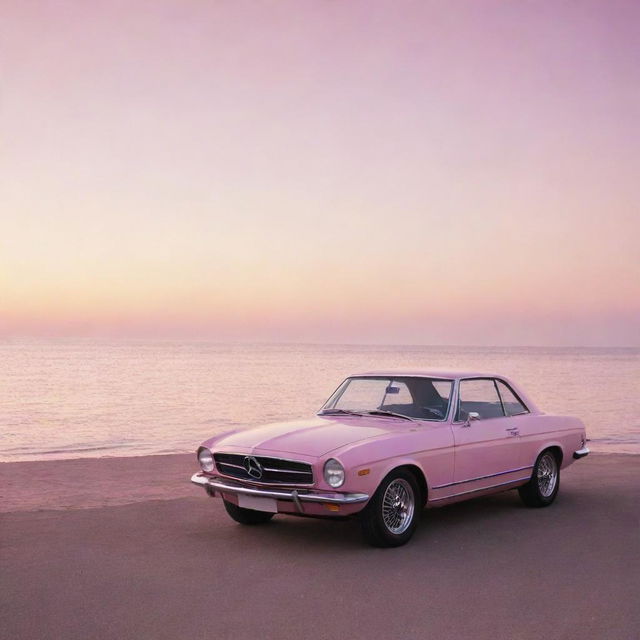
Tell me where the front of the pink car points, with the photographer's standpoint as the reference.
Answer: facing the viewer and to the left of the viewer
